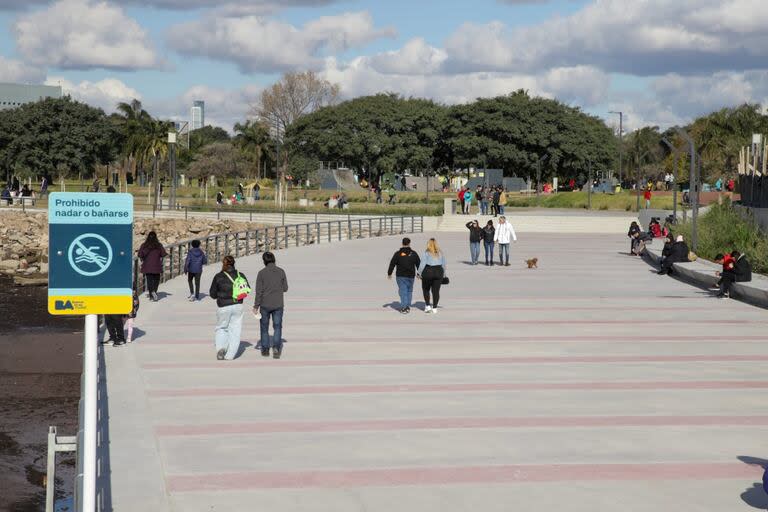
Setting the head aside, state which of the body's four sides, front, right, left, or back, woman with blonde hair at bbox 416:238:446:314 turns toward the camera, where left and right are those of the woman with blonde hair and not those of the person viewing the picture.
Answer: back

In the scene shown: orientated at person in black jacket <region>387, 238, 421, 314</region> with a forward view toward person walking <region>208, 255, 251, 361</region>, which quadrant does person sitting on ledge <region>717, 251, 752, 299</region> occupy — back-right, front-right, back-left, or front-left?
back-left

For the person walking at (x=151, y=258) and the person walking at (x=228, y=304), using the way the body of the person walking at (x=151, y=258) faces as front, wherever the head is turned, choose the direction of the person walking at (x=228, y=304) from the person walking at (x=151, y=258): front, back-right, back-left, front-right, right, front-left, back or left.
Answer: back

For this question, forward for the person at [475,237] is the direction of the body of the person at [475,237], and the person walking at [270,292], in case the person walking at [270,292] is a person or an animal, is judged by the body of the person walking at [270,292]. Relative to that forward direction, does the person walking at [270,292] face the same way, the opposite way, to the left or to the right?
the opposite way

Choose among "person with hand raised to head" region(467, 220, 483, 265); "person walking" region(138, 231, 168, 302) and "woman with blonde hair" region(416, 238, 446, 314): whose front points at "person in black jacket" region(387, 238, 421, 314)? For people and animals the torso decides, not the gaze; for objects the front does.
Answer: "person with hand raised to head" region(467, 220, 483, 265)

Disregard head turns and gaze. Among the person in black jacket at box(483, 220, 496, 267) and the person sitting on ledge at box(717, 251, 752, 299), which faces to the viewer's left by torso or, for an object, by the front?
the person sitting on ledge

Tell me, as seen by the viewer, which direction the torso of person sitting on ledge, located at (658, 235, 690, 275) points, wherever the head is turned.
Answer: to the viewer's left

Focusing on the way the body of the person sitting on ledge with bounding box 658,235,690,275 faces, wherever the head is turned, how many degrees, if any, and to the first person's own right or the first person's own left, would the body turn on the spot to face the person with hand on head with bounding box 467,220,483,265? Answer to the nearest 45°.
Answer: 0° — they already face them

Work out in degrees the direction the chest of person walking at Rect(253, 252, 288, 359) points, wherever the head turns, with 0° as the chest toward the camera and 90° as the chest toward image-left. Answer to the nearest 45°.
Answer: approximately 180°

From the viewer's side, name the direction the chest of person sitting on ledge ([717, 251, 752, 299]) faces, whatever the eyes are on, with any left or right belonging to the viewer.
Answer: facing to the left of the viewer

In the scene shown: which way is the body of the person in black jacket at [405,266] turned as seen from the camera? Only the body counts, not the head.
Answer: away from the camera
